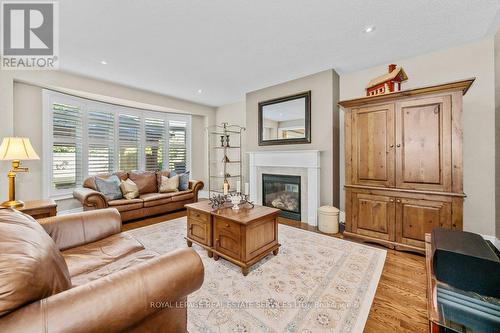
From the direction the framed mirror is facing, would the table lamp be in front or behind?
in front

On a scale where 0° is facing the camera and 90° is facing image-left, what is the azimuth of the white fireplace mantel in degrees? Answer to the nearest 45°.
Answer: approximately 45°

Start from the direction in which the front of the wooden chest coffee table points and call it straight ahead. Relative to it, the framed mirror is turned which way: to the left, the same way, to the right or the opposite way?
the same way

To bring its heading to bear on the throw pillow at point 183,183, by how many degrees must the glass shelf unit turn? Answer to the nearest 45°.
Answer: approximately 45° to its right

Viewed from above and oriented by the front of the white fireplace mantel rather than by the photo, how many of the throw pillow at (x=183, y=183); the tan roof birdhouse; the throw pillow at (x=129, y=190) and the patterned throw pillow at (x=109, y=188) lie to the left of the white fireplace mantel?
1

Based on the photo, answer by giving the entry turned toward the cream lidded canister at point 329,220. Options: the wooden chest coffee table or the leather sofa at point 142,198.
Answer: the leather sofa

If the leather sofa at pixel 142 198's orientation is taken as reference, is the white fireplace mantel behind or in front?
in front

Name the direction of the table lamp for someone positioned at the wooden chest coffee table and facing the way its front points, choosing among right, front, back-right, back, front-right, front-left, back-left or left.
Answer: front-right

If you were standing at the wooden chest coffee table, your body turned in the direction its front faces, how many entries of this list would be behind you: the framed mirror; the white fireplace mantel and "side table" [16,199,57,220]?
2

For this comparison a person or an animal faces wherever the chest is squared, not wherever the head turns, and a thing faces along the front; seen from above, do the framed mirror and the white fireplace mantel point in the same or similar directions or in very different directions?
same or similar directions

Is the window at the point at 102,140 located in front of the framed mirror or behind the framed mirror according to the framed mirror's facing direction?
in front

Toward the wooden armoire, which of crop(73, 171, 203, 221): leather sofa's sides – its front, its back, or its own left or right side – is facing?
front

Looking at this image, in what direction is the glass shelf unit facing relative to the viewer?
toward the camera

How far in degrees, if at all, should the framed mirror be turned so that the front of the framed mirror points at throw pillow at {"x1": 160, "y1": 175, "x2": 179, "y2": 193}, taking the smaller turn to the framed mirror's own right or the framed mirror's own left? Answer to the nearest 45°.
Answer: approximately 45° to the framed mirror's own right

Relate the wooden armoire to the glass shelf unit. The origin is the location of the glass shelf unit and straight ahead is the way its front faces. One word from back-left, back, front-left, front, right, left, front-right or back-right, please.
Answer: front-left

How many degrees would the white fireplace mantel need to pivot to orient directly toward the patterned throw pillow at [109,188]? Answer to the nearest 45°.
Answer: approximately 45° to its right

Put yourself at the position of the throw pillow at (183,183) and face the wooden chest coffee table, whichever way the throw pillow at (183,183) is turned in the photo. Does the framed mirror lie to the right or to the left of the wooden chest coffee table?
left

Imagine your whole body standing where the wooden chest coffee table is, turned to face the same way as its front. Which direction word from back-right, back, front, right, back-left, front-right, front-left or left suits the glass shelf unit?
back-right

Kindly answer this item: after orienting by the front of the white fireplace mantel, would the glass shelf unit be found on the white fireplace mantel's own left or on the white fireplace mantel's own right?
on the white fireplace mantel's own right
